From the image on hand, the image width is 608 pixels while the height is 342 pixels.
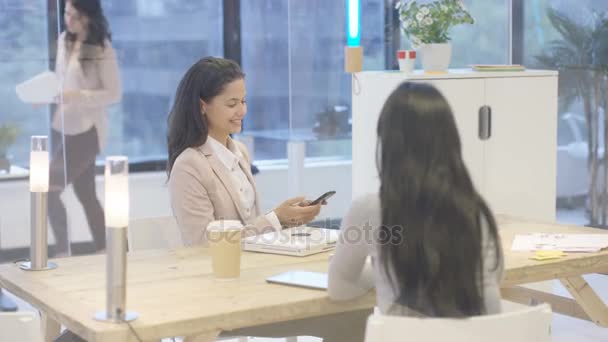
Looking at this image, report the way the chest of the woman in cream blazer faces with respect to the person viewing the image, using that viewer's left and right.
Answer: facing the viewer and to the right of the viewer

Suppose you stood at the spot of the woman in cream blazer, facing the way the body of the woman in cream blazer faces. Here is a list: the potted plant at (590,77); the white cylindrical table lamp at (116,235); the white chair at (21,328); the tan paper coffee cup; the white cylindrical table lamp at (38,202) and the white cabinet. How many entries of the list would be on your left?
2

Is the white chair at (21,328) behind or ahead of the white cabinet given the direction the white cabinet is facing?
ahead

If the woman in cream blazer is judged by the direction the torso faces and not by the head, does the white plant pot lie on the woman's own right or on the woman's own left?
on the woman's own left

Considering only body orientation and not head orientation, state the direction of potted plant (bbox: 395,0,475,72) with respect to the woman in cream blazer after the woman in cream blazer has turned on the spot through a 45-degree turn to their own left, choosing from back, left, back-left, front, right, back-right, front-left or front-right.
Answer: front-left

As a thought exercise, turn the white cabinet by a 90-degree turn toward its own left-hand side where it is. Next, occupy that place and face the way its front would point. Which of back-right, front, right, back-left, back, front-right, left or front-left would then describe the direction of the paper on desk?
front-right

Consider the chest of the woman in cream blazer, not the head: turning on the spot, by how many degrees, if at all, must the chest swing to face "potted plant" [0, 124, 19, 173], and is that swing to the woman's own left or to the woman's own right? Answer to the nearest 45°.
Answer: approximately 180°

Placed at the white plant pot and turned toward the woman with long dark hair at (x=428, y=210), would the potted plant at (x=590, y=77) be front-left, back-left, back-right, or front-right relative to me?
back-left

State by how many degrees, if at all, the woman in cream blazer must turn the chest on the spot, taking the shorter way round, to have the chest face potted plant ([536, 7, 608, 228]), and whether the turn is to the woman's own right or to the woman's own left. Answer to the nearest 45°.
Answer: approximately 90° to the woman's own left

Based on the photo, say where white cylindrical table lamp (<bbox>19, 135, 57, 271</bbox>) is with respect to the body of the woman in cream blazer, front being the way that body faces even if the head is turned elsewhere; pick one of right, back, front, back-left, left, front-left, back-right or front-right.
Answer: right

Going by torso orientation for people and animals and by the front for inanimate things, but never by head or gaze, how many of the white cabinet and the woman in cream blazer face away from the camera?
0

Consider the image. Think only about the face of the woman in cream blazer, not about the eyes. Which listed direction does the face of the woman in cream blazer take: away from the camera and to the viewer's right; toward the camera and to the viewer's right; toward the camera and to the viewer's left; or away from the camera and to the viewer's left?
toward the camera and to the viewer's right

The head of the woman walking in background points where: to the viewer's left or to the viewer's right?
to the viewer's left

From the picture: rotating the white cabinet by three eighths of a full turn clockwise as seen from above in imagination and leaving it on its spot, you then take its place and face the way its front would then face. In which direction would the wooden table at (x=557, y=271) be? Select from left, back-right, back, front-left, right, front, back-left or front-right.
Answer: back
